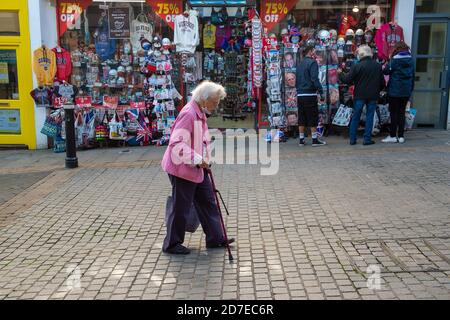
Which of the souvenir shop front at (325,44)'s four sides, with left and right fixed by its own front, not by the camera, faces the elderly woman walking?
front

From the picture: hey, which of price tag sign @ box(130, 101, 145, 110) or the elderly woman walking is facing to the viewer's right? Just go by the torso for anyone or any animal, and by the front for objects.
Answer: the elderly woman walking

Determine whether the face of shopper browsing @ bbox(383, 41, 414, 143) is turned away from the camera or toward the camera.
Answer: away from the camera

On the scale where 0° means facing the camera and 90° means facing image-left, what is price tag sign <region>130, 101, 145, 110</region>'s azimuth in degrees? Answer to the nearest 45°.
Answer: approximately 0°

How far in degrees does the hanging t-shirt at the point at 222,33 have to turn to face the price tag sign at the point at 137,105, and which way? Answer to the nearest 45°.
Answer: approximately 90° to its right

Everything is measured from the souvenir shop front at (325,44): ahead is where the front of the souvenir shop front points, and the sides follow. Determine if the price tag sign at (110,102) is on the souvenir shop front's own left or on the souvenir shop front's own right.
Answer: on the souvenir shop front's own right

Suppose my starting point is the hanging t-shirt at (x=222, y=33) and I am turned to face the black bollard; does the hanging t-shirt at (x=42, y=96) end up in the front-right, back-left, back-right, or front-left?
front-right

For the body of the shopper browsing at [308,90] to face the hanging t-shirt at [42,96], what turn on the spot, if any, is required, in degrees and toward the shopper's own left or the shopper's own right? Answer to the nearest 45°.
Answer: approximately 135° to the shopper's own left

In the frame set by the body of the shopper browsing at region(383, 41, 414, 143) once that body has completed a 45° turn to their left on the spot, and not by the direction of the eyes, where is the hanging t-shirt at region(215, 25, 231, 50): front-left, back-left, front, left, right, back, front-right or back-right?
front

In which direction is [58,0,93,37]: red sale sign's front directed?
toward the camera

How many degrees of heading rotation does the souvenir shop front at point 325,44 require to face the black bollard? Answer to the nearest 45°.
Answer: approximately 45° to its right

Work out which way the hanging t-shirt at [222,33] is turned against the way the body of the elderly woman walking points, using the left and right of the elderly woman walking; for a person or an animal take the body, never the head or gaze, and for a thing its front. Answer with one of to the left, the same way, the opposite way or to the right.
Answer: to the right
